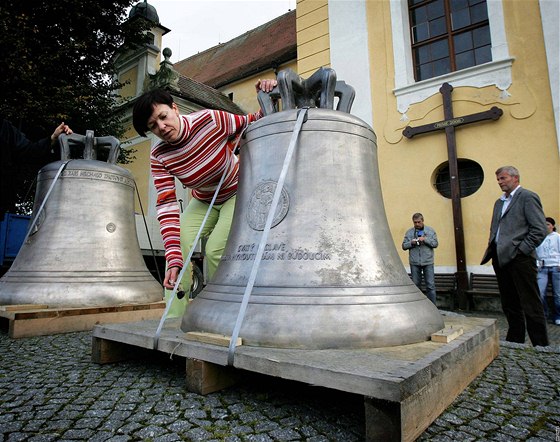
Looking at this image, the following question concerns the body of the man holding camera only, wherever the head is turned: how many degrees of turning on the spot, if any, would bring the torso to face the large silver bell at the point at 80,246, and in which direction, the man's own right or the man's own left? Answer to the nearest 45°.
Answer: approximately 45° to the man's own right

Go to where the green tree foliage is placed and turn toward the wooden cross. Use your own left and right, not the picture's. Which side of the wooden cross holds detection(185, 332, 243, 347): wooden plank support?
right

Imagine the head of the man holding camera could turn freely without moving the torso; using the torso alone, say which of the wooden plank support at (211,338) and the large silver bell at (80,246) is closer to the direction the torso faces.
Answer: the wooden plank support

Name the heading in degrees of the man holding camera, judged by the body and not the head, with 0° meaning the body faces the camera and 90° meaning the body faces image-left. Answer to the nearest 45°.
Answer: approximately 0°
